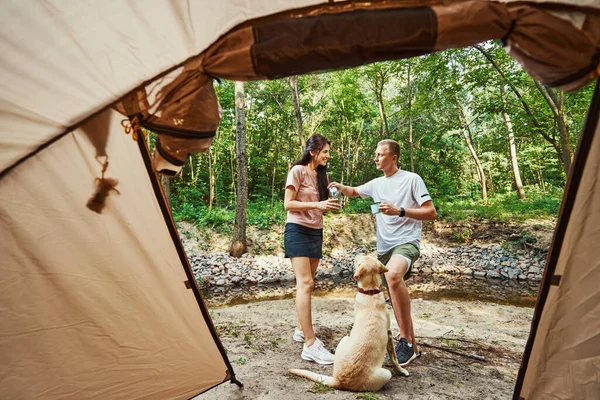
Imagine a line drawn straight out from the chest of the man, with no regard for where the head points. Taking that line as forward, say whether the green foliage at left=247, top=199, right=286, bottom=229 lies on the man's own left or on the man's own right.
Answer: on the man's own right

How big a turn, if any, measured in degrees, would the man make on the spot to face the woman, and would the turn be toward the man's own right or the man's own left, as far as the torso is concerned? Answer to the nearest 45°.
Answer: approximately 45° to the man's own right

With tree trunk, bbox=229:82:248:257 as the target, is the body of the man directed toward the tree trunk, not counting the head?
no

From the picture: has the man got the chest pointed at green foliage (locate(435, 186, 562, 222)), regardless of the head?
no

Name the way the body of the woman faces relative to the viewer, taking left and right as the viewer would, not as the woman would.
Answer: facing the viewer and to the right of the viewer

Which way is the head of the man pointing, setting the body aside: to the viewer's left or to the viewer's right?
to the viewer's left

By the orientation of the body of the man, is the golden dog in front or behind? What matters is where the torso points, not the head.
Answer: in front

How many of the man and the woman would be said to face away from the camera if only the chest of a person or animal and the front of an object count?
0

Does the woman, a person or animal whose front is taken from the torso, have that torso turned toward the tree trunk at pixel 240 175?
no

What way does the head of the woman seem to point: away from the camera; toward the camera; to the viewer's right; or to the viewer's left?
to the viewer's right

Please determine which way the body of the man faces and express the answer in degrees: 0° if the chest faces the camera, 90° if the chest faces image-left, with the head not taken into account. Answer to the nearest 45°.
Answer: approximately 45°

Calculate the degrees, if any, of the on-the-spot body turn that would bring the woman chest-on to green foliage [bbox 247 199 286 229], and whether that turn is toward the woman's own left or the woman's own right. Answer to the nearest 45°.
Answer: approximately 135° to the woman's own left

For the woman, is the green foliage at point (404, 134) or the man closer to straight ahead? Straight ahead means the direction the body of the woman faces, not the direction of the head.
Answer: the man
